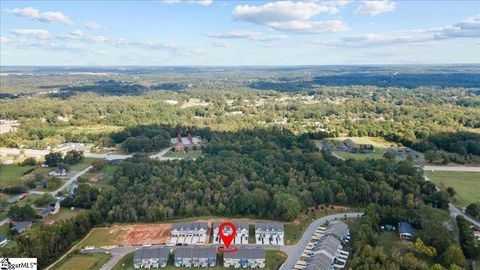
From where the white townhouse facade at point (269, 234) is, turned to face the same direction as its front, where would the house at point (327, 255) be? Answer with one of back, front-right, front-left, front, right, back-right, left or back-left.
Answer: front-left

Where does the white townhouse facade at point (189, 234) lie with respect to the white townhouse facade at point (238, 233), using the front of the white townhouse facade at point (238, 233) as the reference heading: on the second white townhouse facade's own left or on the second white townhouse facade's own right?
on the second white townhouse facade's own right

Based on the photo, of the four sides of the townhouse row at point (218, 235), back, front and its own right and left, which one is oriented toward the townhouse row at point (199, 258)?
front

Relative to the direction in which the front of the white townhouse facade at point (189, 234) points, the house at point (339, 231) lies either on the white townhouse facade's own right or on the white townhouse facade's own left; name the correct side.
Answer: on the white townhouse facade's own left

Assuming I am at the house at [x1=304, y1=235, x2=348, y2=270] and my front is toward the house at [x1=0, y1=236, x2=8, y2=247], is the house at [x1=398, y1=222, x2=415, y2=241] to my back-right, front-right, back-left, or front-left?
back-right

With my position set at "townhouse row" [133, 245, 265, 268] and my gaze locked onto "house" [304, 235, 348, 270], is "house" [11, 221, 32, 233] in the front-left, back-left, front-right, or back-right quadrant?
back-left

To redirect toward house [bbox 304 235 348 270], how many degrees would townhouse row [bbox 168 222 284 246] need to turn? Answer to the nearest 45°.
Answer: approximately 45° to its left

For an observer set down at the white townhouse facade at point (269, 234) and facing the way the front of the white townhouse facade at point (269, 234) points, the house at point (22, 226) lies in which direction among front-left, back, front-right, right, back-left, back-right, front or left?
right

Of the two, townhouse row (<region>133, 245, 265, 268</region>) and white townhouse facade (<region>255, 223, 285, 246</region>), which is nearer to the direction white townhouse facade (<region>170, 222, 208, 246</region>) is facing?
the townhouse row

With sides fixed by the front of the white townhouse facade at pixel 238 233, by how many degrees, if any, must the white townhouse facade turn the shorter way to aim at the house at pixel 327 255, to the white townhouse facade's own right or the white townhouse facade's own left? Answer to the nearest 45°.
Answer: approximately 45° to the white townhouse facade's own left

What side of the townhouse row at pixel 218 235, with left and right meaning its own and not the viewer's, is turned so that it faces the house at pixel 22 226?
right

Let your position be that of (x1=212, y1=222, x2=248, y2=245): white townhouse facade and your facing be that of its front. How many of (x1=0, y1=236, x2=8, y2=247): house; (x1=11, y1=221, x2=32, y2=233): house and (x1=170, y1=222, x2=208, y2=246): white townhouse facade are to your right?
3

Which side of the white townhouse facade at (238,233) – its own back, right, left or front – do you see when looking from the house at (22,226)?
right
